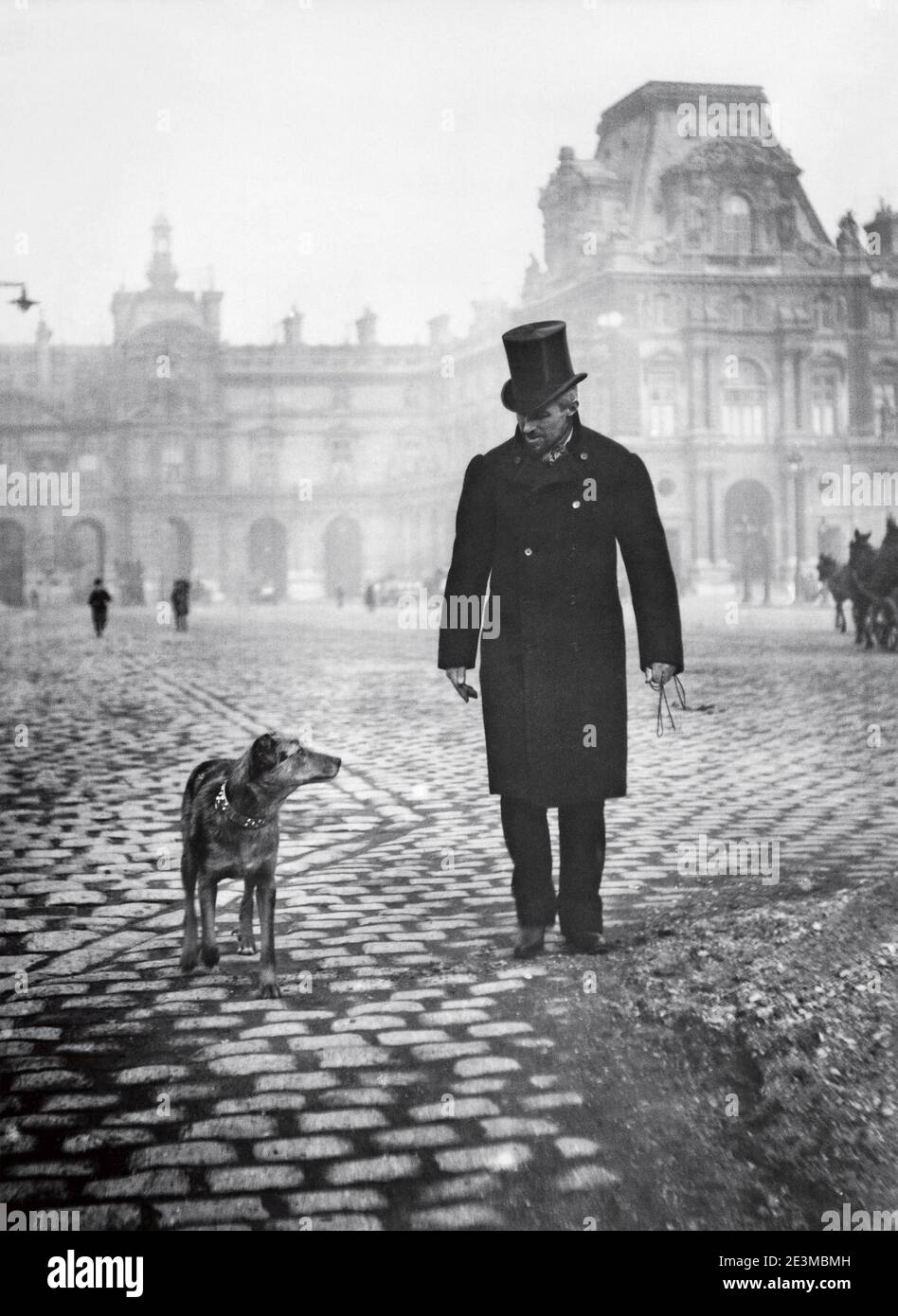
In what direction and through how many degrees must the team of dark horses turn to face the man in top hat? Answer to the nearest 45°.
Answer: approximately 45° to its left

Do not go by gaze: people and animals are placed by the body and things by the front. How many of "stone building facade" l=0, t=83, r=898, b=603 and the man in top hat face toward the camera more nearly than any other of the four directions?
2

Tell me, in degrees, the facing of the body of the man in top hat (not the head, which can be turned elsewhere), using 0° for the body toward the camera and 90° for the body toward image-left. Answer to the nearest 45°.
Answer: approximately 0°

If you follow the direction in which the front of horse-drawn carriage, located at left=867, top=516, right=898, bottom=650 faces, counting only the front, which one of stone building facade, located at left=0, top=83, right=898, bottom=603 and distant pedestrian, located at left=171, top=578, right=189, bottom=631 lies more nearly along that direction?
the distant pedestrian

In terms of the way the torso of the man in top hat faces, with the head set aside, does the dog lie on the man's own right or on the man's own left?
on the man's own right

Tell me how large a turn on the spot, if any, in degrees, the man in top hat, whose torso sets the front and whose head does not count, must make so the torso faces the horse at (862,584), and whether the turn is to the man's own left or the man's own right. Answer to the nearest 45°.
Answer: approximately 180°

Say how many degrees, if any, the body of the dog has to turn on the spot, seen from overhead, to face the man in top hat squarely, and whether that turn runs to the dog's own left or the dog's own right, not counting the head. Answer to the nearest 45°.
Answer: approximately 45° to the dog's own left

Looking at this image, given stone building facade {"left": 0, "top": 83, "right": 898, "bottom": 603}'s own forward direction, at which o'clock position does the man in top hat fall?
The man in top hat is roughly at 12 o'clock from the stone building facade.

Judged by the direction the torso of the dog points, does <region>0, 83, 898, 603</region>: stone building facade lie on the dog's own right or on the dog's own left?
on the dog's own left
